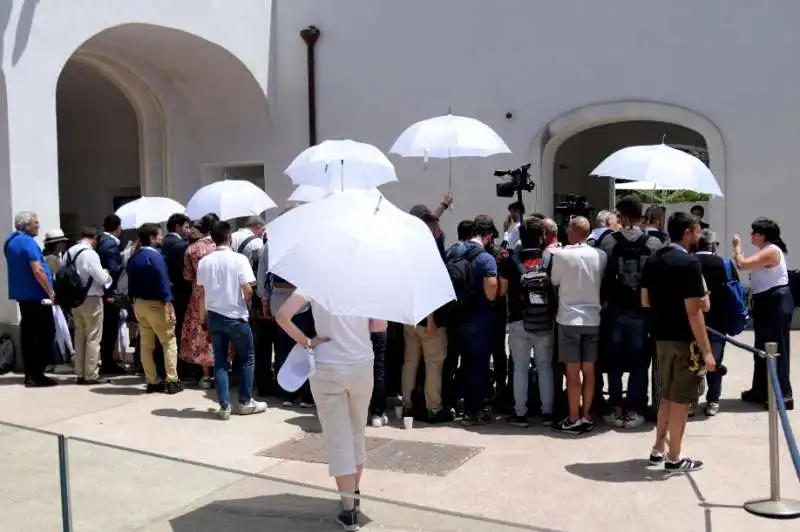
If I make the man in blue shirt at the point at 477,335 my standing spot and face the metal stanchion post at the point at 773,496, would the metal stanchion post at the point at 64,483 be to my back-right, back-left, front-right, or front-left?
front-right

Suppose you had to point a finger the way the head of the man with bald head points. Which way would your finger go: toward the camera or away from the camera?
away from the camera

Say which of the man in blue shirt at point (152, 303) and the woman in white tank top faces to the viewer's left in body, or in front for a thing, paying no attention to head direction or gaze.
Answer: the woman in white tank top

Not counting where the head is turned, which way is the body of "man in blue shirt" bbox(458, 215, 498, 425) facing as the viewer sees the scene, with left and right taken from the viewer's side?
facing away from the viewer and to the right of the viewer

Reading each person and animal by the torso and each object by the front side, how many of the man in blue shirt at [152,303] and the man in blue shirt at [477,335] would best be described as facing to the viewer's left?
0

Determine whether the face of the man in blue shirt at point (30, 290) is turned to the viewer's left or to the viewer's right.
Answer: to the viewer's right

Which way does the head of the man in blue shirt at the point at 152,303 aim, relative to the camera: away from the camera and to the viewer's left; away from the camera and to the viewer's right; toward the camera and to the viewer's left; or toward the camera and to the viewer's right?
away from the camera and to the viewer's right

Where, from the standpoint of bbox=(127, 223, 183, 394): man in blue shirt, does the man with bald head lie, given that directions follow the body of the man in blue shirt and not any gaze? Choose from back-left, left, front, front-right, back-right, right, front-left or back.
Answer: right

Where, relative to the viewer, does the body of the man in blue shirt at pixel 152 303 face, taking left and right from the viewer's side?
facing away from the viewer and to the right of the viewer

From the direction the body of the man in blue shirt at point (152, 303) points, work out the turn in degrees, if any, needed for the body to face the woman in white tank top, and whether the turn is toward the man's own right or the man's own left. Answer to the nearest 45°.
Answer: approximately 90° to the man's own right

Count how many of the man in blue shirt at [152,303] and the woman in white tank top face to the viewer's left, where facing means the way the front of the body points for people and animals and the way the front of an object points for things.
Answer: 1

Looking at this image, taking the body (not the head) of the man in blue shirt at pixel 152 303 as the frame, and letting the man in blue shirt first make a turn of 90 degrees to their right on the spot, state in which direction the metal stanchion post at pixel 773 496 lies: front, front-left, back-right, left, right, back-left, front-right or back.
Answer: front

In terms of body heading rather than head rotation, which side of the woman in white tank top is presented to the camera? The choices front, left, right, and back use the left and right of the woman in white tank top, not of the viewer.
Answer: left

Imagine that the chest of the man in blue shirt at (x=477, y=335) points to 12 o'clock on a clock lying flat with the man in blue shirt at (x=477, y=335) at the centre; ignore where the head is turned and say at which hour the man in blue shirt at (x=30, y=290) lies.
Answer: the man in blue shirt at (x=30, y=290) is roughly at 8 o'clock from the man in blue shirt at (x=477, y=335).

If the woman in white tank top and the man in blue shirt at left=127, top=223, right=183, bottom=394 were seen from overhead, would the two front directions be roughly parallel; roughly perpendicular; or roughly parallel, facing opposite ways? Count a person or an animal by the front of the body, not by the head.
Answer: roughly perpendicular
